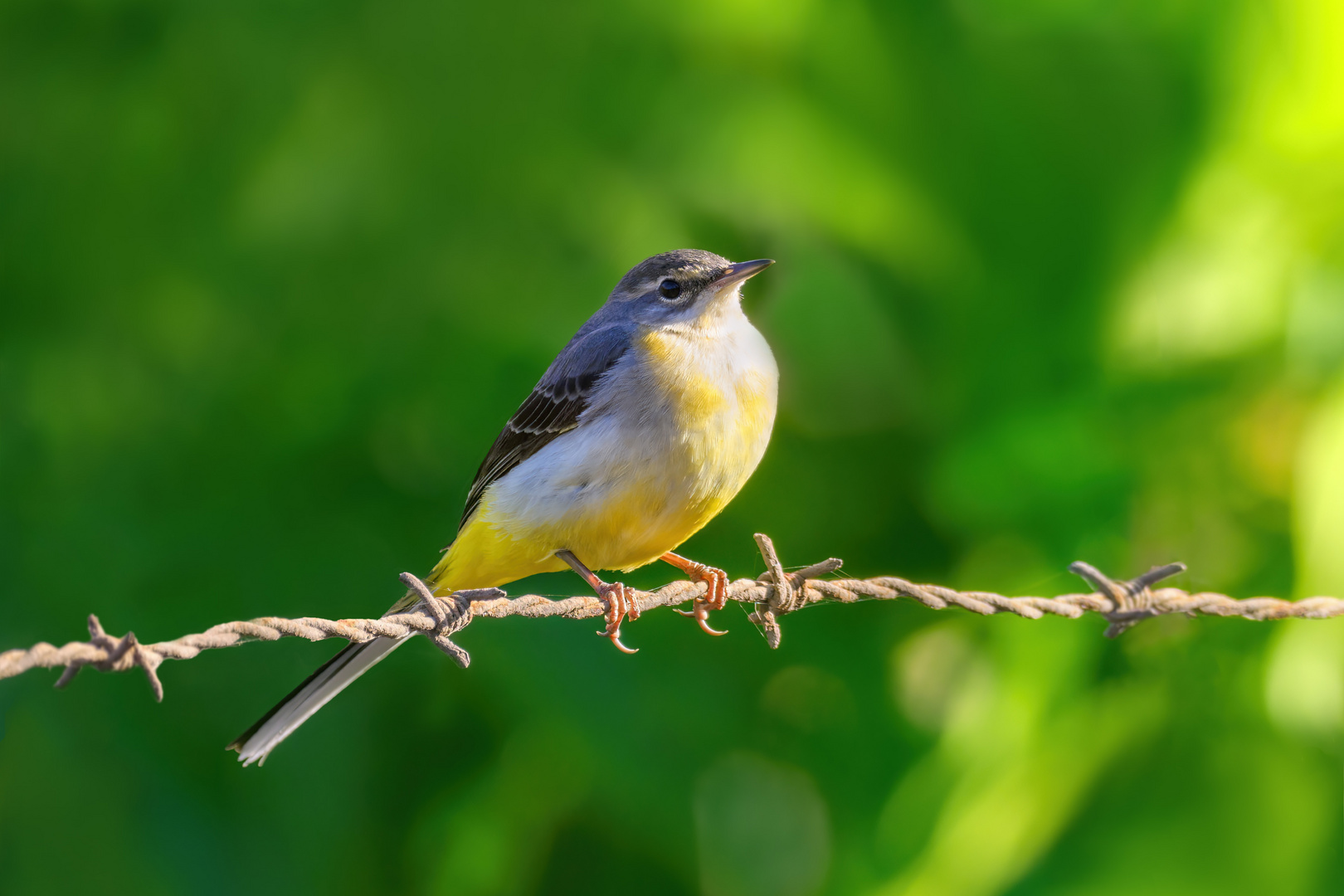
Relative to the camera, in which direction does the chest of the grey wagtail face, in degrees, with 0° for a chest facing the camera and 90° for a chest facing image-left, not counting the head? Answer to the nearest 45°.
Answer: approximately 315°
